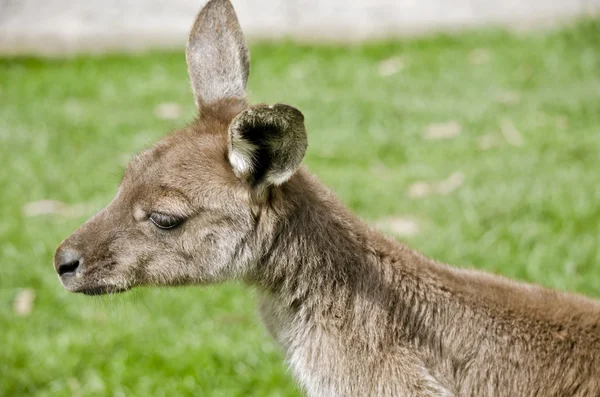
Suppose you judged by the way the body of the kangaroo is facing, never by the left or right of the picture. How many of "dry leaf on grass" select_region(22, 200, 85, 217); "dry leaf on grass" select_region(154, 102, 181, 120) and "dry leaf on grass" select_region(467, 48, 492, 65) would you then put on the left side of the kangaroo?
0

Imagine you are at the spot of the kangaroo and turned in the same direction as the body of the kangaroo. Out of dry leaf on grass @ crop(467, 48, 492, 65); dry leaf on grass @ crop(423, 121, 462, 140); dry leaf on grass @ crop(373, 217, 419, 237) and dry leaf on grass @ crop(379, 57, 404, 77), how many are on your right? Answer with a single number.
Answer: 4

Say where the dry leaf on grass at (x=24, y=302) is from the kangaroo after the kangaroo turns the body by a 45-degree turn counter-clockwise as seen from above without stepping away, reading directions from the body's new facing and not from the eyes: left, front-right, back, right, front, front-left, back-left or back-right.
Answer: right

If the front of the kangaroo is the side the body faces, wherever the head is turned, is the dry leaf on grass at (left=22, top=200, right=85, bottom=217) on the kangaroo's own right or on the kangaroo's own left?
on the kangaroo's own right

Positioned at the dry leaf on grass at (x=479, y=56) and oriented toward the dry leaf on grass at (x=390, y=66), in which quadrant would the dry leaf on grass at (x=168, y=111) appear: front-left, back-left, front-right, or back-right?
front-left

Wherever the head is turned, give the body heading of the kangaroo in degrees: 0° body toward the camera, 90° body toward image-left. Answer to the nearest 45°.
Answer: approximately 90°

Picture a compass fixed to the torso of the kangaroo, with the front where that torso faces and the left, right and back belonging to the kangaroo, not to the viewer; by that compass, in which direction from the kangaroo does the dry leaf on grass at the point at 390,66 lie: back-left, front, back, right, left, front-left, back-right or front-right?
right

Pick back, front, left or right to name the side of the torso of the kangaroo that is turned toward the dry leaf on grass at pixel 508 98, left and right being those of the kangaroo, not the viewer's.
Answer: right

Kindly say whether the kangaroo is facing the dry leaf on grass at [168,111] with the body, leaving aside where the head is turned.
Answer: no

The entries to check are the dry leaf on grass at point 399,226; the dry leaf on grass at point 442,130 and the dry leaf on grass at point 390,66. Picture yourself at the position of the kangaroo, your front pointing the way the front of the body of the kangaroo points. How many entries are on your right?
3

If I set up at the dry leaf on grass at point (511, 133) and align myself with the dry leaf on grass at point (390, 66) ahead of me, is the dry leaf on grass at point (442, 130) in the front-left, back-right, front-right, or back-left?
front-left

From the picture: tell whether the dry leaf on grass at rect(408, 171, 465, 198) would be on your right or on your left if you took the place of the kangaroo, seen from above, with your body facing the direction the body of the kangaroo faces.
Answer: on your right

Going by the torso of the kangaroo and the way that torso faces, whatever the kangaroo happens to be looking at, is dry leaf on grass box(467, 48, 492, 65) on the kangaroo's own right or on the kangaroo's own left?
on the kangaroo's own right

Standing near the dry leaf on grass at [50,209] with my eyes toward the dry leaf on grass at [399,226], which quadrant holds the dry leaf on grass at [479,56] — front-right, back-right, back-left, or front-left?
front-left
